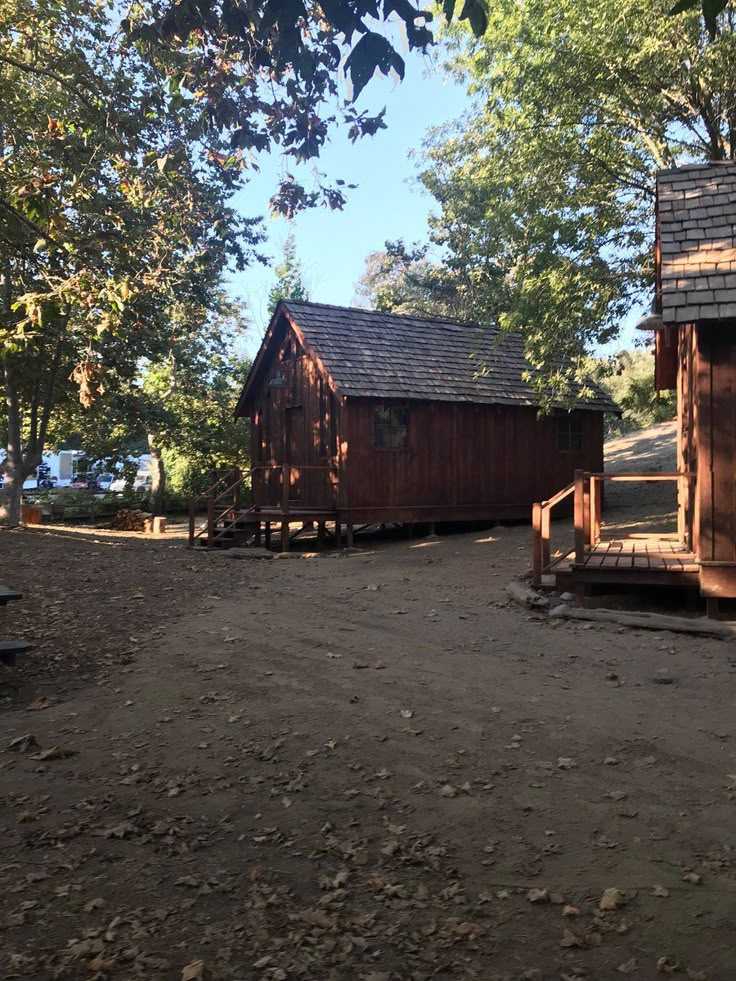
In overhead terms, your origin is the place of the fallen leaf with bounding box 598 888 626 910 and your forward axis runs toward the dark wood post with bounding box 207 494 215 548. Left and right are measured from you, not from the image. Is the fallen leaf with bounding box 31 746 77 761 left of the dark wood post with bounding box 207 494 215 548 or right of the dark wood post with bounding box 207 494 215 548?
left

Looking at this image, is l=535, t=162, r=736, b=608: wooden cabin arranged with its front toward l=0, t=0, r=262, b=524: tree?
yes

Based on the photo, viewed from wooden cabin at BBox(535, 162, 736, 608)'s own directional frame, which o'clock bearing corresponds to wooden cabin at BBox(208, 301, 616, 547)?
wooden cabin at BBox(208, 301, 616, 547) is roughly at 2 o'clock from wooden cabin at BBox(535, 162, 736, 608).

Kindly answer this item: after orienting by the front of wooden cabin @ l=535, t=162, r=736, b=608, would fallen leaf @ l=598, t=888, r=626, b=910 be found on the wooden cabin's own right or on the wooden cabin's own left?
on the wooden cabin's own left

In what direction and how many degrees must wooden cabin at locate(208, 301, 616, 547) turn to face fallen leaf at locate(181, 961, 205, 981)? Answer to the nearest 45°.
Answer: approximately 45° to its left

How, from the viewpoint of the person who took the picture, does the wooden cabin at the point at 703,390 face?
facing to the left of the viewer

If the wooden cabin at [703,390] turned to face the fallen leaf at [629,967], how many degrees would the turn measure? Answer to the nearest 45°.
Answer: approximately 90° to its left

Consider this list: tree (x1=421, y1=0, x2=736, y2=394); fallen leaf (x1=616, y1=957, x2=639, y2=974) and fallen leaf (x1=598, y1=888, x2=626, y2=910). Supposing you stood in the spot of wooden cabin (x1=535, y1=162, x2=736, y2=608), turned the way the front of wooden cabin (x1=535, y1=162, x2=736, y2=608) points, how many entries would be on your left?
2

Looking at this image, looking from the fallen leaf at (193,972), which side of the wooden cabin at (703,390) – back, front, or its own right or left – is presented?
left

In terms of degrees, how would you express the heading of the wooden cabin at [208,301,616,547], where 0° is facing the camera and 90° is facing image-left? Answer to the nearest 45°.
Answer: approximately 45°
